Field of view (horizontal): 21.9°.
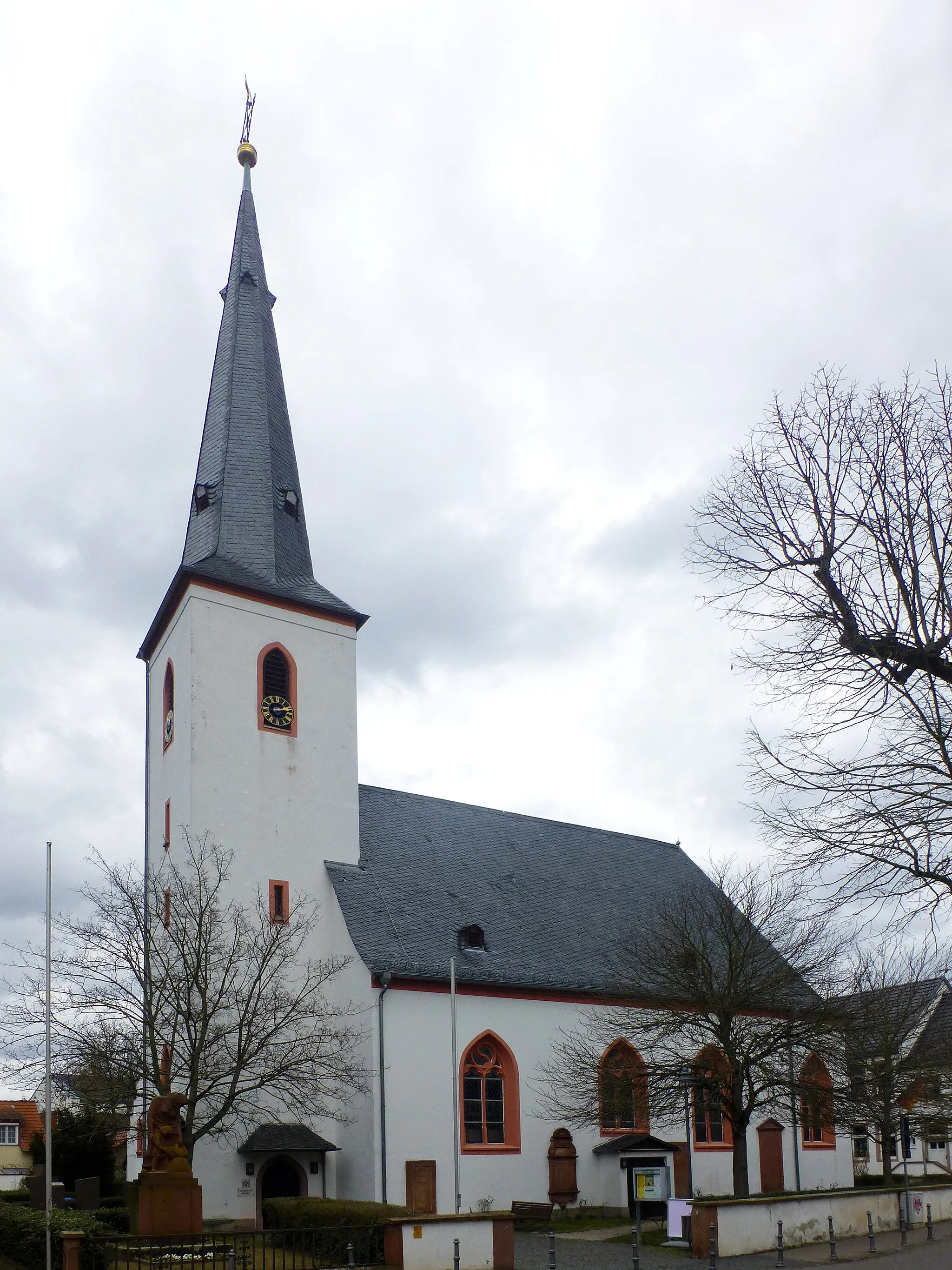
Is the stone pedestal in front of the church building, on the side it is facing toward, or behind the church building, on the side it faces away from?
in front

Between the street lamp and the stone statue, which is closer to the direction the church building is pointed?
the stone statue

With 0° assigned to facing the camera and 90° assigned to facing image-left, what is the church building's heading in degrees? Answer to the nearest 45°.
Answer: approximately 45°

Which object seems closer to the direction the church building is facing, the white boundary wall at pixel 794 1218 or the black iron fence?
the black iron fence

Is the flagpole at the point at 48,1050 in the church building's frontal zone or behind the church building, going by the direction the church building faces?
frontal zone
